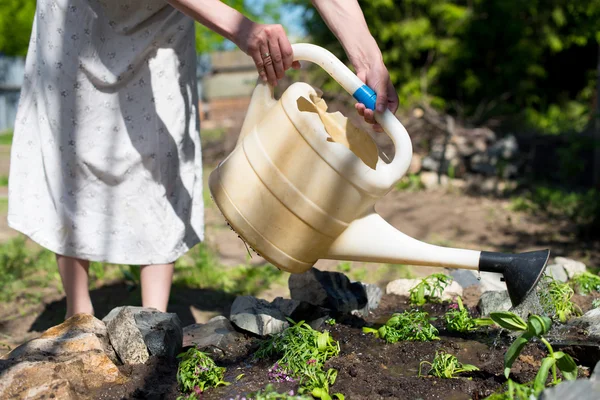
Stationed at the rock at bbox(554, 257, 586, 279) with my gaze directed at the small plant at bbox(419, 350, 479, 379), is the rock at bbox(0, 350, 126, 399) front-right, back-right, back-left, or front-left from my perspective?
front-right

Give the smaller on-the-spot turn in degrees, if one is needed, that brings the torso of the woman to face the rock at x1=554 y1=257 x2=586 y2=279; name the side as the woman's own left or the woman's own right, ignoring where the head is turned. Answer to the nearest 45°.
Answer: approximately 45° to the woman's own left

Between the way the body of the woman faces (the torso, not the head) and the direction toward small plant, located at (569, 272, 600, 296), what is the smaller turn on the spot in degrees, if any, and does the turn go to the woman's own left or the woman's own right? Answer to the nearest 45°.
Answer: approximately 45° to the woman's own left

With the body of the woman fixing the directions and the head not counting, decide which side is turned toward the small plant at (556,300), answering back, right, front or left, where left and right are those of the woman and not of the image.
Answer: left

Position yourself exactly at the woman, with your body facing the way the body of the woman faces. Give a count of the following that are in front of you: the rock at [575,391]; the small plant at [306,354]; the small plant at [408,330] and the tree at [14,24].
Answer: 3

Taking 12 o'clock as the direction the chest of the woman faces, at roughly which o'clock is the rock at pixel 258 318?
The rock is roughly at 12 o'clock from the woman.

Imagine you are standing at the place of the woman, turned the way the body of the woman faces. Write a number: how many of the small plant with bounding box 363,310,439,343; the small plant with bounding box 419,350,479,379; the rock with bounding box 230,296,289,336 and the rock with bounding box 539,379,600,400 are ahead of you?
4

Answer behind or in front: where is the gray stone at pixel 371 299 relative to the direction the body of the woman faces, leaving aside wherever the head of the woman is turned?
in front

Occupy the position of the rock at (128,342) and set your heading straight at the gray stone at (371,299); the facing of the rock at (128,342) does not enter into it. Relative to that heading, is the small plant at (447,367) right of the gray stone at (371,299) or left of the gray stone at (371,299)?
right

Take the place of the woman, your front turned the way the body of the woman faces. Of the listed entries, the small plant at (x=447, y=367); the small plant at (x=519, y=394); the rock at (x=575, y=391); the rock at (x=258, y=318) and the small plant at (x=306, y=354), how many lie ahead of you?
5

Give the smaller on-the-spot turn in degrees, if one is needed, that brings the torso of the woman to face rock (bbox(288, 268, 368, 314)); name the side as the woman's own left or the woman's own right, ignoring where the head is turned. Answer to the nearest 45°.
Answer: approximately 45° to the woman's own left

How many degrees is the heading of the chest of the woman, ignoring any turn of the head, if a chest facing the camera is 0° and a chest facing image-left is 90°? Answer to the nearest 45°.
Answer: approximately 315°
